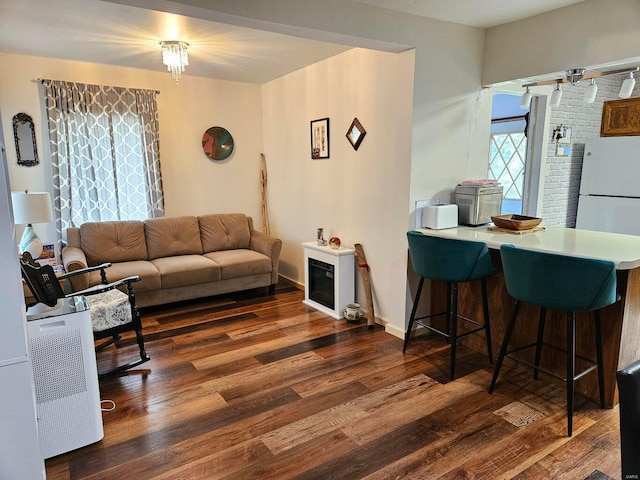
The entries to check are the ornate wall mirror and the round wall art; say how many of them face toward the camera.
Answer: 2

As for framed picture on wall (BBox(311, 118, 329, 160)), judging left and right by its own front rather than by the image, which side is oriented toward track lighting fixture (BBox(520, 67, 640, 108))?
left

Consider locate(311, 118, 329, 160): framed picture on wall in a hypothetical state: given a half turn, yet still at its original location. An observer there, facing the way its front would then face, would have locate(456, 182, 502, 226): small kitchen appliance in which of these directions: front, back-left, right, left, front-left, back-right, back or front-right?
right

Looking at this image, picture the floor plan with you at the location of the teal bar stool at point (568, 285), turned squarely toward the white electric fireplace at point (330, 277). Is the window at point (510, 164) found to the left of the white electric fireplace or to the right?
right

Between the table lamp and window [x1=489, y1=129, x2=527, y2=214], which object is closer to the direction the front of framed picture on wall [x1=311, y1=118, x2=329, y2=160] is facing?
the table lamp

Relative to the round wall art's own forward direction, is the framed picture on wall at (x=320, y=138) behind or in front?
in front

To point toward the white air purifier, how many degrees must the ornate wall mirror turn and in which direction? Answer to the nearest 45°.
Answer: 0° — it already faces it

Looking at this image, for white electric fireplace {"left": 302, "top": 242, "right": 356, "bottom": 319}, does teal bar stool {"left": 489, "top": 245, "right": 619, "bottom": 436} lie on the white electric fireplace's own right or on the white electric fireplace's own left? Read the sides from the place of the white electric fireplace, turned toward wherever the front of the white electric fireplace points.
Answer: on the white electric fireplace's own left

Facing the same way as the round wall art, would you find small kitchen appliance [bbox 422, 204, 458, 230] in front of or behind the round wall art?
in front

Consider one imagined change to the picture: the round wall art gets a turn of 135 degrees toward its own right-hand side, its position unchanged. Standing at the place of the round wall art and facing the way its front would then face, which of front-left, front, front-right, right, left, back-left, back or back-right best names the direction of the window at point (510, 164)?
back-right

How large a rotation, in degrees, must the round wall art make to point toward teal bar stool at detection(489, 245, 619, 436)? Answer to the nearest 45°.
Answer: approximately 45° to its left

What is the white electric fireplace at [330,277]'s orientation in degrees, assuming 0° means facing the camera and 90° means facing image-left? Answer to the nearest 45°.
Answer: approximately 45°

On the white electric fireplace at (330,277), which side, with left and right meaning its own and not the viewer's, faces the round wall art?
right
